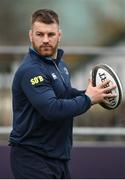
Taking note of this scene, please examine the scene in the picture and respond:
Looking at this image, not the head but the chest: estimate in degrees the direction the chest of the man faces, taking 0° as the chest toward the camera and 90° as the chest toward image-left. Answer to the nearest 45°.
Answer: approximately 315°
